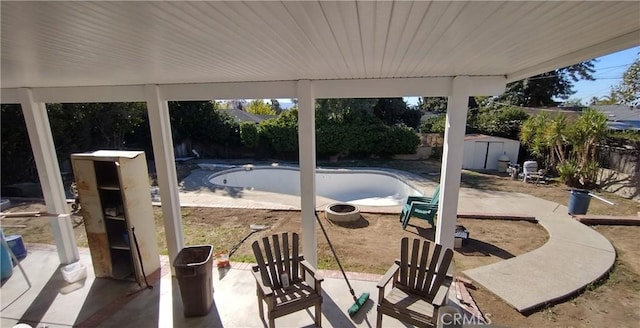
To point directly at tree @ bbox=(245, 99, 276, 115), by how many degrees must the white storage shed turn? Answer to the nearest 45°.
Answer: approximately 90° to its right

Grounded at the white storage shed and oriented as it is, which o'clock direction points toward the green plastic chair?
The green plastic chair is roughly at 12 o'clock from the white storage shed.

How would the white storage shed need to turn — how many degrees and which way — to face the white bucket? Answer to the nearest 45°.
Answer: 0° — it already faces it
